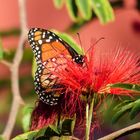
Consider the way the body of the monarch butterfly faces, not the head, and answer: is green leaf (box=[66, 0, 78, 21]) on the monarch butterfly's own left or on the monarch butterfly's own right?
on the monarch butterfly's own left

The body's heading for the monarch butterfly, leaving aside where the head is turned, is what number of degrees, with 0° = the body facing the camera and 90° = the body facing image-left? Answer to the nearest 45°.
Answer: approximately 270°

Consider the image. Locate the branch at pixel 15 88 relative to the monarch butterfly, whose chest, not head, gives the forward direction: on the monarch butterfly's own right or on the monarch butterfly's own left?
on the monarch butterfly's own left
